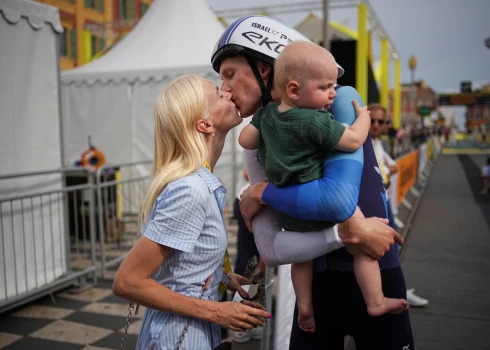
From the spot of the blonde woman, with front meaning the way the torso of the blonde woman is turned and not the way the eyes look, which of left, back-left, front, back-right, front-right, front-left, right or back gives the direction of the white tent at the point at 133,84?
left

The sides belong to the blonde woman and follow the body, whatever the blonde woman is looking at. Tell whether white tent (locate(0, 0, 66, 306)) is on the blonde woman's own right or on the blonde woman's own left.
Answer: on the blonde woman's own left

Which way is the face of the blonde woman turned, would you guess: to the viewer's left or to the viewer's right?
to the viewer's right

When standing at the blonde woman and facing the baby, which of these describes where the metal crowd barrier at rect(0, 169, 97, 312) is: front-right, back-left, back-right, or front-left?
back-left

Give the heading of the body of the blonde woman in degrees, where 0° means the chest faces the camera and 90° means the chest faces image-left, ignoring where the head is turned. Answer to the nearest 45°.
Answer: approximately 270°
